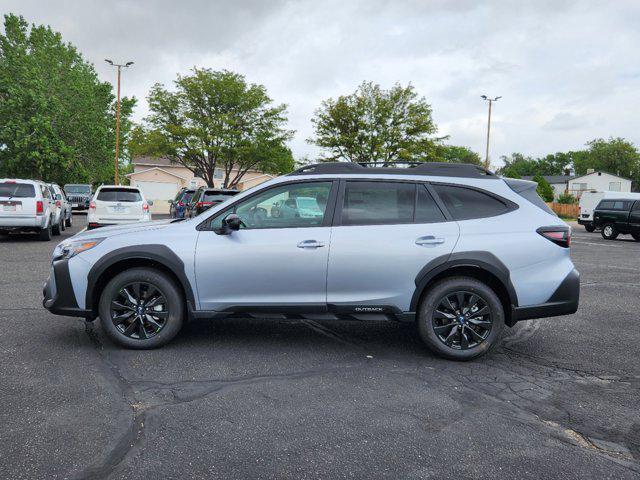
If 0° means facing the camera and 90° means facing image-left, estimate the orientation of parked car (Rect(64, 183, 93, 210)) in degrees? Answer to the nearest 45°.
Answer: approximately 0°

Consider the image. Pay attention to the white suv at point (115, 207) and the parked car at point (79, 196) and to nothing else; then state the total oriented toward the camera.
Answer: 1

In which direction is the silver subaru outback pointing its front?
to the viewer's left

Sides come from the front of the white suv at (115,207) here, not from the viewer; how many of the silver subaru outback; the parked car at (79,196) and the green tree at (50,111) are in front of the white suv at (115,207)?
2

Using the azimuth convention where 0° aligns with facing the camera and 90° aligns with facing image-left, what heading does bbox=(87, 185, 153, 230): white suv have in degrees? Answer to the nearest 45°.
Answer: approximately 180°

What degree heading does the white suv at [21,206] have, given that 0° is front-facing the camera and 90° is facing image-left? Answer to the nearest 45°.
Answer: approximately 180°

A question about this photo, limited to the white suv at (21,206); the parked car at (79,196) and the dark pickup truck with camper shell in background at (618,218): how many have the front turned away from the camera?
1

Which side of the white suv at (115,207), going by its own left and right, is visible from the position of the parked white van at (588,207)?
right
